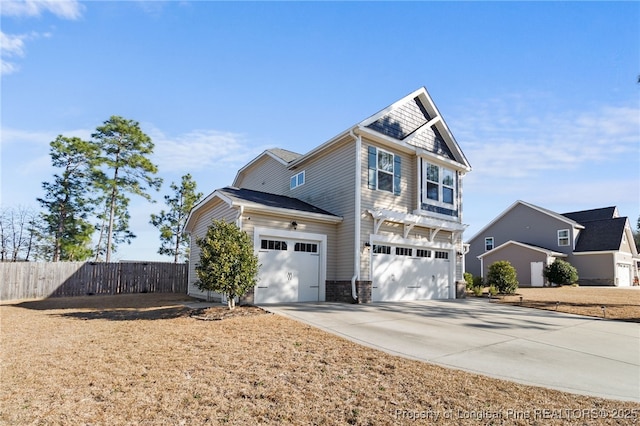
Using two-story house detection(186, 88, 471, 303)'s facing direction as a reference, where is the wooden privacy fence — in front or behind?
behind

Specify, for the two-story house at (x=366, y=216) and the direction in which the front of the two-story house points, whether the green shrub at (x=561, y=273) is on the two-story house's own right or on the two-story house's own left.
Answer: on the two-story house's own left

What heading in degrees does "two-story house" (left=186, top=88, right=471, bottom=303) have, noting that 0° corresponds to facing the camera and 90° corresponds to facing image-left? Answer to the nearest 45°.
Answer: approximately 315°

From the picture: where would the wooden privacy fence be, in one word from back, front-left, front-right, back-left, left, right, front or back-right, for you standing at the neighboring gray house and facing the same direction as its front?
back-right

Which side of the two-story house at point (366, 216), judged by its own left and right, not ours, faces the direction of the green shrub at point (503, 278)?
left

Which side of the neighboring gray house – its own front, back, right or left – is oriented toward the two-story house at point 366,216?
right
